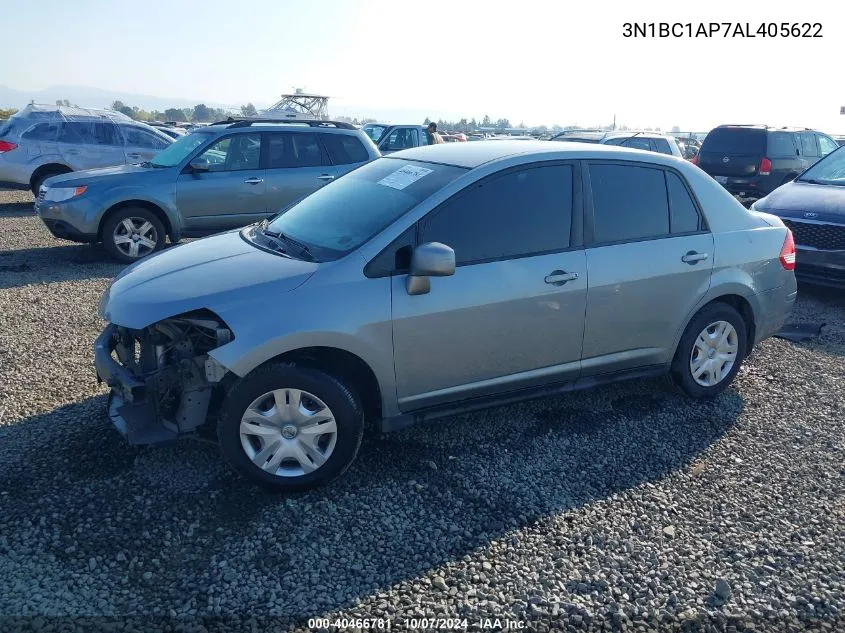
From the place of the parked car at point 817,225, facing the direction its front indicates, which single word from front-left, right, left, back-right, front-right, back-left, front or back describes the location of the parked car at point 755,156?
back-right

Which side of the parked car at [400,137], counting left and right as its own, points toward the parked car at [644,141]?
left

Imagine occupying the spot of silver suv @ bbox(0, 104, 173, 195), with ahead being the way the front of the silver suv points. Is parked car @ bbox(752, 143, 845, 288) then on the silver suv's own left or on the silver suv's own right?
on the silver suv's own right

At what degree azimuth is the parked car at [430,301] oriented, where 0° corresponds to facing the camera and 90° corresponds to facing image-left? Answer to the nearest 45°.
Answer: approximately 45°

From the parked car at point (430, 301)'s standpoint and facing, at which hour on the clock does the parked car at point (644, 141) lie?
the parked car at point (644, 141) is roughly at 5 o'clock from the parked car at point (430, 301).

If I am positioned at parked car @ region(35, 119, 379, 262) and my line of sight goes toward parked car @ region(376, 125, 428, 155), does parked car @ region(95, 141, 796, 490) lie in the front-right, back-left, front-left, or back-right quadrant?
back-right

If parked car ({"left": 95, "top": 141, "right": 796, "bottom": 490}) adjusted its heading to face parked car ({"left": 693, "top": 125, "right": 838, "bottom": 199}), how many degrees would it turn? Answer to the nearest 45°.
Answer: approximately 180°

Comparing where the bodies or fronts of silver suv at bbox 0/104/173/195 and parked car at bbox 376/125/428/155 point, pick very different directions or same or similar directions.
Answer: very different directions

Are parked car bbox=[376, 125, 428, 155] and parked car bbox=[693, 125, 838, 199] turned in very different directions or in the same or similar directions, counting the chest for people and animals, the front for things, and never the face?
very different directions
